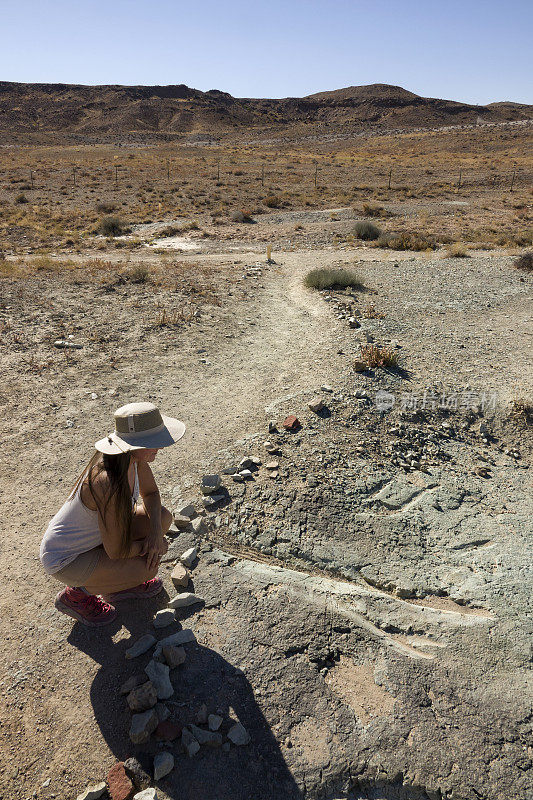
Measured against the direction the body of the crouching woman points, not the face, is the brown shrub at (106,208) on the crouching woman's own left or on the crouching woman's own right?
on the crouching woman's own left

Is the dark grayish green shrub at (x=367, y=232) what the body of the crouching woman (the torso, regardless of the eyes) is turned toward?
no

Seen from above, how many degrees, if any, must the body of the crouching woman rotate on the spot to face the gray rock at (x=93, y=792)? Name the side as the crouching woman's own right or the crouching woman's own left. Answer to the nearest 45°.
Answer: approximately 90° to the crouching woman's own right

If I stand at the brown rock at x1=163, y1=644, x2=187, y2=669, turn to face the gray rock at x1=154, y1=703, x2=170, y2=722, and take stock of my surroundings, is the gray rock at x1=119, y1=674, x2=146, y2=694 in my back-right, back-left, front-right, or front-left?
front-right

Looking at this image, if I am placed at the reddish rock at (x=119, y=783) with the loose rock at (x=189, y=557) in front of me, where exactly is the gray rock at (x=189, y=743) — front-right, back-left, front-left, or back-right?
front-right

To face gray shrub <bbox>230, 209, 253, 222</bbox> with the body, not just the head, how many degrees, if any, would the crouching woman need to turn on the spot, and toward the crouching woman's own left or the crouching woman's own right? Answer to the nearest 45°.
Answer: approximately 90° to the crouching woman's own left

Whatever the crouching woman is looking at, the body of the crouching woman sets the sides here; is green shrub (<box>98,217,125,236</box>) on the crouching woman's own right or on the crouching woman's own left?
on the crouching woman's own left

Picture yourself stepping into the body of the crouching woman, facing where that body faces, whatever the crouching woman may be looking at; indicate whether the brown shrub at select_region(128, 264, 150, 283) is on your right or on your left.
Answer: on your left

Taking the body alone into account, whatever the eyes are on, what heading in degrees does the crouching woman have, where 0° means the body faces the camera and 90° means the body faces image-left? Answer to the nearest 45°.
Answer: approximately 270°

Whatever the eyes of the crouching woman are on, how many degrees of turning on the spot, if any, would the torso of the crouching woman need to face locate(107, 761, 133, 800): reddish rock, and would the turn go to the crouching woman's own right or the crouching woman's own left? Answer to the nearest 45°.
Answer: approximately 90° to the crouching woman's own right

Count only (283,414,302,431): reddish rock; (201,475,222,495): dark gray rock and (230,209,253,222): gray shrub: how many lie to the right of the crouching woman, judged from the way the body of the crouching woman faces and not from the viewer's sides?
0
